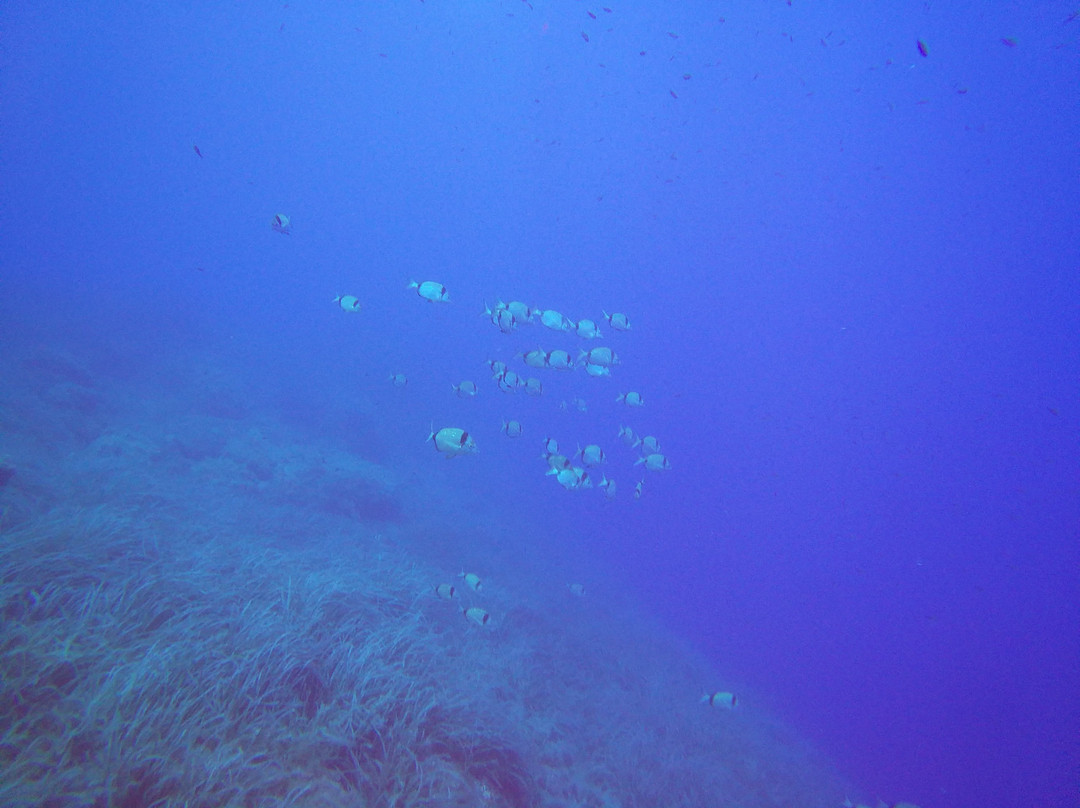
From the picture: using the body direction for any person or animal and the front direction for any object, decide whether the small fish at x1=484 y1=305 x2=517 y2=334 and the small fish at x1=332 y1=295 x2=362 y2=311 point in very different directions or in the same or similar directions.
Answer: same or similar directions

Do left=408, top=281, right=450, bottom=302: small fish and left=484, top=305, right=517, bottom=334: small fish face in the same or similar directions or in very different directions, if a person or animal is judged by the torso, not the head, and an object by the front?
same or similar directions

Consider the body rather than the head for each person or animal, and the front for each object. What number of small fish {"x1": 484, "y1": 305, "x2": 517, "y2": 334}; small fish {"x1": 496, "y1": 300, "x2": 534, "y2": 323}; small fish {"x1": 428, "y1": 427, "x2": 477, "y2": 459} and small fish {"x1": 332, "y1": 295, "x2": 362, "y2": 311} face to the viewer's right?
4

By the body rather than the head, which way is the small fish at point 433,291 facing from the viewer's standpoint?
to the viewer's right

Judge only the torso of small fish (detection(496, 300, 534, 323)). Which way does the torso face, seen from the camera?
to the viewer's right

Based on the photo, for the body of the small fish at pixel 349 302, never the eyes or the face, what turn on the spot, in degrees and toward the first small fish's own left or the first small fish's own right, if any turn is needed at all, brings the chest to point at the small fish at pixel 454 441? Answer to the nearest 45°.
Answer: approximately 45° to the first small fish's own right

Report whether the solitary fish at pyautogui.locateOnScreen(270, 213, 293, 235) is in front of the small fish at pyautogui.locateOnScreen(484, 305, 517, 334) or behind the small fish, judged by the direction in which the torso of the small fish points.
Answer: behind

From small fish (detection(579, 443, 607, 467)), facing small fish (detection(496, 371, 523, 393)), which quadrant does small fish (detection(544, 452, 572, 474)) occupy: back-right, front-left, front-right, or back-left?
front-left
